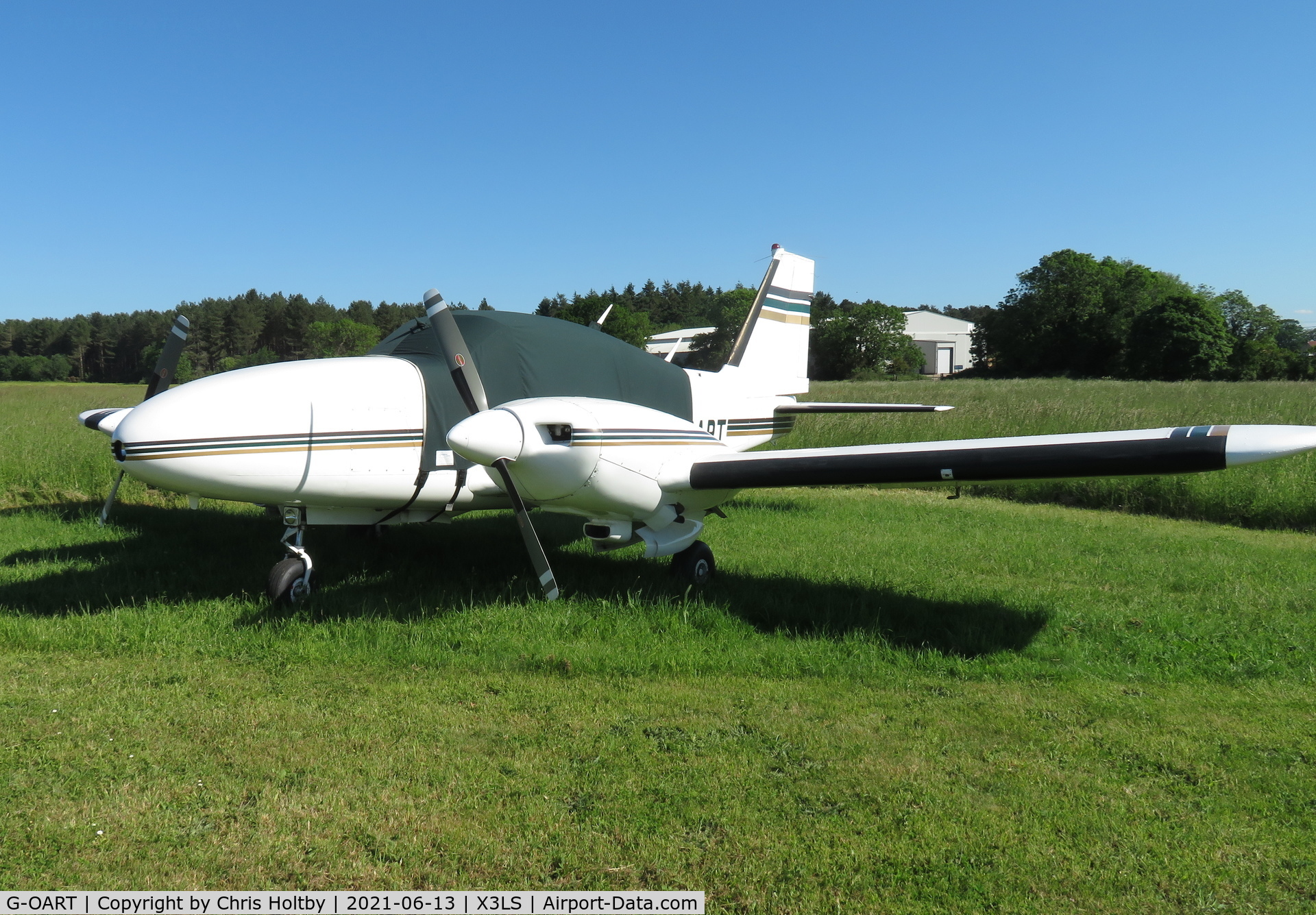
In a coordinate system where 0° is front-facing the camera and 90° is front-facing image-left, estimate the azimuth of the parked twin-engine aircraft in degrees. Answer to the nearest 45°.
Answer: approximately 45°

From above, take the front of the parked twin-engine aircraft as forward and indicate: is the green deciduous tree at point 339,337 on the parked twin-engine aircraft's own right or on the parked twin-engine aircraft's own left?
on the parked twin-engine aircraft's own right
